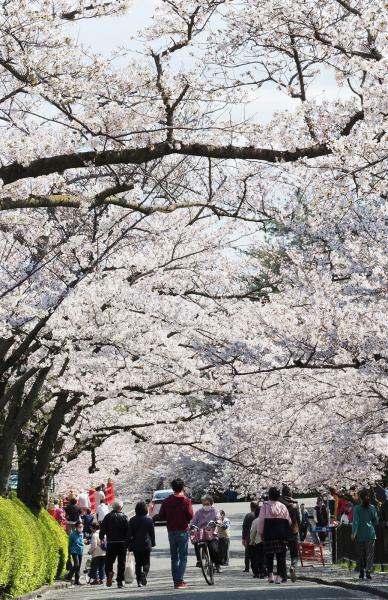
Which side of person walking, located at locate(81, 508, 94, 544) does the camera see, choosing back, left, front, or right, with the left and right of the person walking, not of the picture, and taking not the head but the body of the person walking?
back

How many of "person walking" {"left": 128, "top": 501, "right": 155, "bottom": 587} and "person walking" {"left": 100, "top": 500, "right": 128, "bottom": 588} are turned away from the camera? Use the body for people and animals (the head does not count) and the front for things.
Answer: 2

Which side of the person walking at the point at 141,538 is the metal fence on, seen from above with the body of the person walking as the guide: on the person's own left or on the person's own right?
on the person's own right

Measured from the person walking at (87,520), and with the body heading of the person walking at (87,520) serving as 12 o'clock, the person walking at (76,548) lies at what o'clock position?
the person walking at (76,548) is roughly at 6 o'clock from the person walking at (87,520).

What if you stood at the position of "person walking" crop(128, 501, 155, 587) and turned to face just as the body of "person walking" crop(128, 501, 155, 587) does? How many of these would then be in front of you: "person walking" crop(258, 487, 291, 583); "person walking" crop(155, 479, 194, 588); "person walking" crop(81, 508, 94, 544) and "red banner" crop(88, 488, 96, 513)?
2

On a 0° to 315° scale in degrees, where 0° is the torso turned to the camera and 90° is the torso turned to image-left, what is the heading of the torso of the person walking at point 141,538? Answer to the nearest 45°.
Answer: approximately 180°

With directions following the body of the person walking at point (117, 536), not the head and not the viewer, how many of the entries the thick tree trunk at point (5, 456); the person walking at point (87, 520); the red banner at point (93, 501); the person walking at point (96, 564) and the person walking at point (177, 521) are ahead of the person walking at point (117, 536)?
3

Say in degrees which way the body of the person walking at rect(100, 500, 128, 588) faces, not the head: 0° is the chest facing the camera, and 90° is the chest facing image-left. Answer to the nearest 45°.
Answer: approximately 180°

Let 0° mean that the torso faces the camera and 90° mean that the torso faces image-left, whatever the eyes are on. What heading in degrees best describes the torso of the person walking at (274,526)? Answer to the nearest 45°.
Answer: approximately 180°
